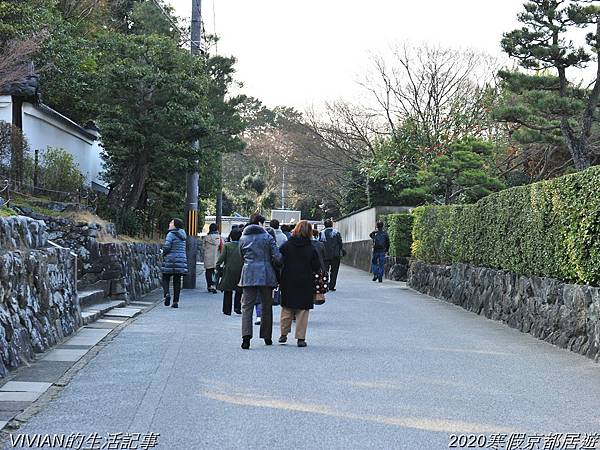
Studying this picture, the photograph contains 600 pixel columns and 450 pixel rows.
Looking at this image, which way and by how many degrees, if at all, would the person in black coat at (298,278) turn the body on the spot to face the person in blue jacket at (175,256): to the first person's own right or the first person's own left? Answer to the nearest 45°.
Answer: approximately 45° to the first person's own left

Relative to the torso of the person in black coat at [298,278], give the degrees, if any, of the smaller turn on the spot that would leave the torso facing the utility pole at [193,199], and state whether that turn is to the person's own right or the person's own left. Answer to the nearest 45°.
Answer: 0° — they already face it

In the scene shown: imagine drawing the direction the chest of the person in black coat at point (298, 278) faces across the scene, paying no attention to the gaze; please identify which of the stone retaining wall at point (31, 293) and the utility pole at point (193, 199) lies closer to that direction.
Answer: the utility pole

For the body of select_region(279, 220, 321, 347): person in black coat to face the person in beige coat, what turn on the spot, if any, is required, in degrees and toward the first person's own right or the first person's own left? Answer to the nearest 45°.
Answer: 0° — they already face them

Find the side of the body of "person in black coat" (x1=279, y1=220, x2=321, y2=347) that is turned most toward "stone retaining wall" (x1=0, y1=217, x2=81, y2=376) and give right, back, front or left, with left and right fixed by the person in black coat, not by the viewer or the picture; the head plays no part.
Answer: left

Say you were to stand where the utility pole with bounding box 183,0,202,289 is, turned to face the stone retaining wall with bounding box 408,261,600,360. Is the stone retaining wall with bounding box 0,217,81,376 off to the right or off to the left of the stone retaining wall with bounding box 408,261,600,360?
right

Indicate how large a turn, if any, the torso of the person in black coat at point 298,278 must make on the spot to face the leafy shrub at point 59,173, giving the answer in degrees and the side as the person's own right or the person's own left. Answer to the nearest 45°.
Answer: approximately 45° to the person's own left

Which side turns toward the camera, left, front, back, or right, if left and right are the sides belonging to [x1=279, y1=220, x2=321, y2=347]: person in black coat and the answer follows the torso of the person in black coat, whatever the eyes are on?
back
